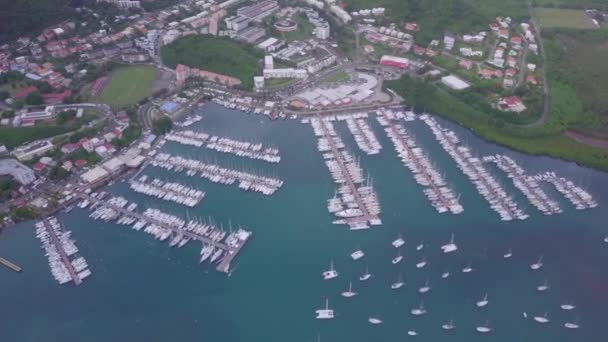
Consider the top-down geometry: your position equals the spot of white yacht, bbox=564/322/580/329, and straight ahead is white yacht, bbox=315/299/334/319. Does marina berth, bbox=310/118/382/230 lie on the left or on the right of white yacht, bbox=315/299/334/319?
right

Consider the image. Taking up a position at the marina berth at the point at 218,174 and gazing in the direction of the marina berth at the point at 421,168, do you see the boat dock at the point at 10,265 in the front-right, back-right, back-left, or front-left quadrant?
back-right

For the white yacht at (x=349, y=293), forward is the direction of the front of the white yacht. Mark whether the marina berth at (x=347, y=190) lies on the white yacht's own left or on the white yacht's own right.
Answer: on the white yacht's own left

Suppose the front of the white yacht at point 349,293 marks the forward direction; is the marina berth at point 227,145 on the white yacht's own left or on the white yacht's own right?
on the white yacht's own left
